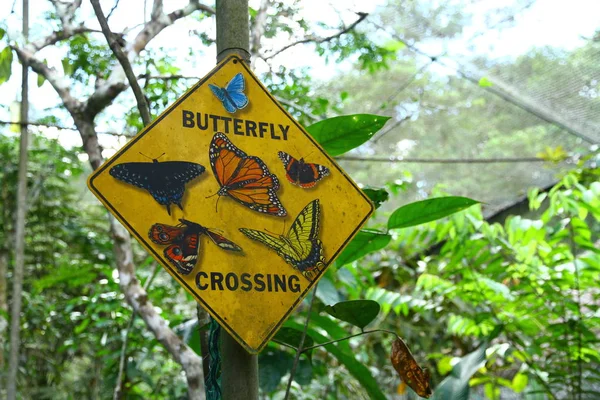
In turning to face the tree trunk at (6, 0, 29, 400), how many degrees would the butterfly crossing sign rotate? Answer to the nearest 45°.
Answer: approximately 135° to its right

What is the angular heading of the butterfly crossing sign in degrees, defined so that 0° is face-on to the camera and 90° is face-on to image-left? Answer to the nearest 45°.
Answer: approximately 0°

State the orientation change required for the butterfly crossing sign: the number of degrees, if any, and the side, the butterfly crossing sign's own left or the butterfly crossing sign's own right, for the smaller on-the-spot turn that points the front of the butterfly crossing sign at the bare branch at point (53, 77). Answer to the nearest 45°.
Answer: approximately 135° to the butterfly crossing sign's own right
